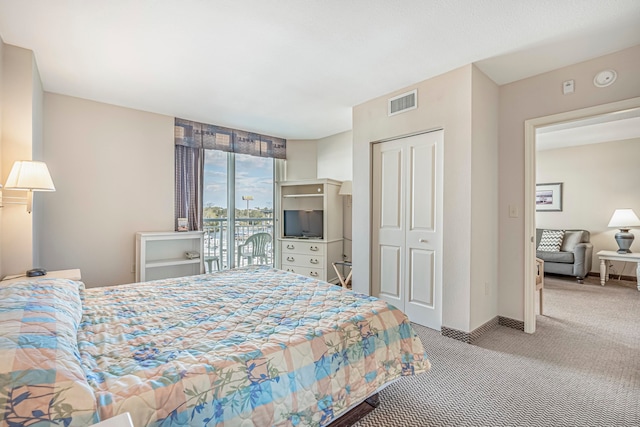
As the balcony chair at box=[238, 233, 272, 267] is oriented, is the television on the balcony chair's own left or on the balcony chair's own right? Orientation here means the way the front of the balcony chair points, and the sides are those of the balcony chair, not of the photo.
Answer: on the balcony chair's own left

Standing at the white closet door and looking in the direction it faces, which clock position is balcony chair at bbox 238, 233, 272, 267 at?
The balcony chair is roughly at 2 o'clock from the white closet door.

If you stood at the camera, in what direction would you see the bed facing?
facing away from the viewer and to the right of the viewer

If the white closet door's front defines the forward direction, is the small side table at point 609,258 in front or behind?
behind

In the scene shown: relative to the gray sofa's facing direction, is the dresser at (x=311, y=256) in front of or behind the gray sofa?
in front

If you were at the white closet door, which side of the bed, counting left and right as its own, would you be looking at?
front

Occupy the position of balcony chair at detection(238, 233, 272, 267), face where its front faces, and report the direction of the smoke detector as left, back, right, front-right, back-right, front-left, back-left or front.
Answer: left

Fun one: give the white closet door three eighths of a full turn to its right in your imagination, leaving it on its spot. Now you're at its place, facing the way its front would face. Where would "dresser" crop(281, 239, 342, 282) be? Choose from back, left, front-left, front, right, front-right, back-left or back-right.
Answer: front-left

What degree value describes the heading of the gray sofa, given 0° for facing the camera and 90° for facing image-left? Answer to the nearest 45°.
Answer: approximately 45°
